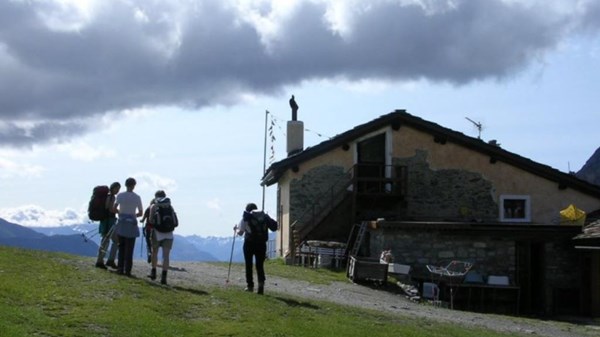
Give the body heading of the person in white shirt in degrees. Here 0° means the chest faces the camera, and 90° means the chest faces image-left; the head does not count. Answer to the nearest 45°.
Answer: approximately 180°

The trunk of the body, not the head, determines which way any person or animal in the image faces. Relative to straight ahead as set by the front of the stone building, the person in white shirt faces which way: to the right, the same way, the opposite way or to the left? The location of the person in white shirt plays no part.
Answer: the opposite way

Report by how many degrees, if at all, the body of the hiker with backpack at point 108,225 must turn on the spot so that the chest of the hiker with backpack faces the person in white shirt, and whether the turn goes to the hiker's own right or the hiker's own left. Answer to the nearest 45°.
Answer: approximately 45° to the hiker's own right

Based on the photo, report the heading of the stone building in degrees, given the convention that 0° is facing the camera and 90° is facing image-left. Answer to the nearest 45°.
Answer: approximately 0°

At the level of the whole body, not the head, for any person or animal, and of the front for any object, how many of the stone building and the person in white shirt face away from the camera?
1

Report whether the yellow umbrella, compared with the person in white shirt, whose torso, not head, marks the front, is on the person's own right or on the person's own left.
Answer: on the person's own right

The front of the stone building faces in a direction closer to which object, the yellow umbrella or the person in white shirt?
the person in white shirt

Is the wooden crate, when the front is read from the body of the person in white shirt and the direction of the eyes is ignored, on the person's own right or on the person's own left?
on the person's own right
